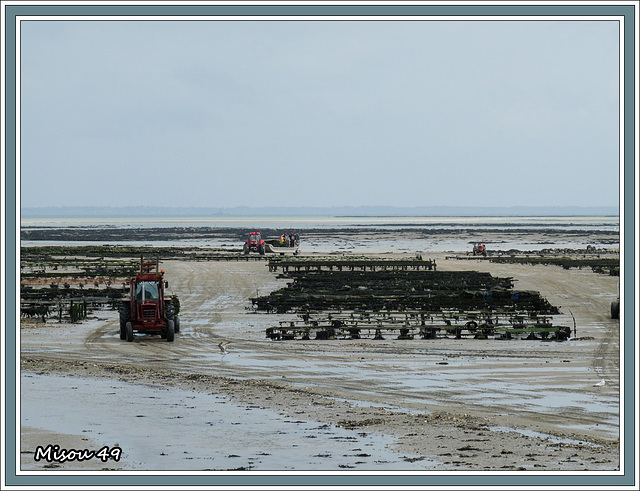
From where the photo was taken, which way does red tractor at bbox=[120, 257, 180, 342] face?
toward the camera
